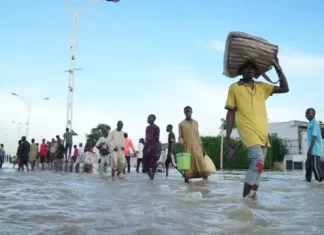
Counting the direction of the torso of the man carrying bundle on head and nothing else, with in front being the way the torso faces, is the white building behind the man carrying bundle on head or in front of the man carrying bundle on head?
behind

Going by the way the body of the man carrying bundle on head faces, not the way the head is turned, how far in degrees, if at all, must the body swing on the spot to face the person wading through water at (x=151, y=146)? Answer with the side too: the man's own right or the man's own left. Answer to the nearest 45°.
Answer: approximately 135° to the man's own right

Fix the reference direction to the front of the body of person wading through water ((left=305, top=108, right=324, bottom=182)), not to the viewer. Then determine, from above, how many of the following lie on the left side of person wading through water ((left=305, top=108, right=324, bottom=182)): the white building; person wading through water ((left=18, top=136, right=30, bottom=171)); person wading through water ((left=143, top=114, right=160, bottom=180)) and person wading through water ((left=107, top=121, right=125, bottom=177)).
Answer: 0

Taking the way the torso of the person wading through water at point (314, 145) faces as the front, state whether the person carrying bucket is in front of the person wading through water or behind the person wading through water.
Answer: in front

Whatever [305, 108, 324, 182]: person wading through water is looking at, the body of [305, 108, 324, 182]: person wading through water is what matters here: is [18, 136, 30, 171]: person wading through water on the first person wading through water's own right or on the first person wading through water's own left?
on the first person wading through water's own right

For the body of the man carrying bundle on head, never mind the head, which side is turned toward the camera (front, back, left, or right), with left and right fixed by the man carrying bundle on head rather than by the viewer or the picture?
front

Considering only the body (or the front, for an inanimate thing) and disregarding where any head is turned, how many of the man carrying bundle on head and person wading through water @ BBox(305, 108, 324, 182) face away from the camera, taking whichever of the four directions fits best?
0

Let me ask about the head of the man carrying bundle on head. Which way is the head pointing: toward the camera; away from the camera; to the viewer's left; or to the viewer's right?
toward the camera

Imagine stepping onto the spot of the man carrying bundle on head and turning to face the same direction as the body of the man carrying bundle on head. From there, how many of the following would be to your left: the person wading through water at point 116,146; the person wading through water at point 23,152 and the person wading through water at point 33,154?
0

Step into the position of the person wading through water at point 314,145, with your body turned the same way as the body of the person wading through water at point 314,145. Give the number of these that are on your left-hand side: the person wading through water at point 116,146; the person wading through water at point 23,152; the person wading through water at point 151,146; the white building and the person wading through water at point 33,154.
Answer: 0

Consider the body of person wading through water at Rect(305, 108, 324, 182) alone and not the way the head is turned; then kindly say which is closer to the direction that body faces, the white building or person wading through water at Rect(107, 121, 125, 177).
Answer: the person wading through water

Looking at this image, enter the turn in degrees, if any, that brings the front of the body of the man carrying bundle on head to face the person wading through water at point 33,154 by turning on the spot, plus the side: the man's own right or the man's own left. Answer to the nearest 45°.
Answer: approximately 135° to the man's own right

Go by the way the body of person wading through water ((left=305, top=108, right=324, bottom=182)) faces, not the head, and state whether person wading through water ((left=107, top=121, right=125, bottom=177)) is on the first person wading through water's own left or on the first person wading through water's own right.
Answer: on the first person wading through water's own right

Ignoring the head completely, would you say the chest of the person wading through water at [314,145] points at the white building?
no
